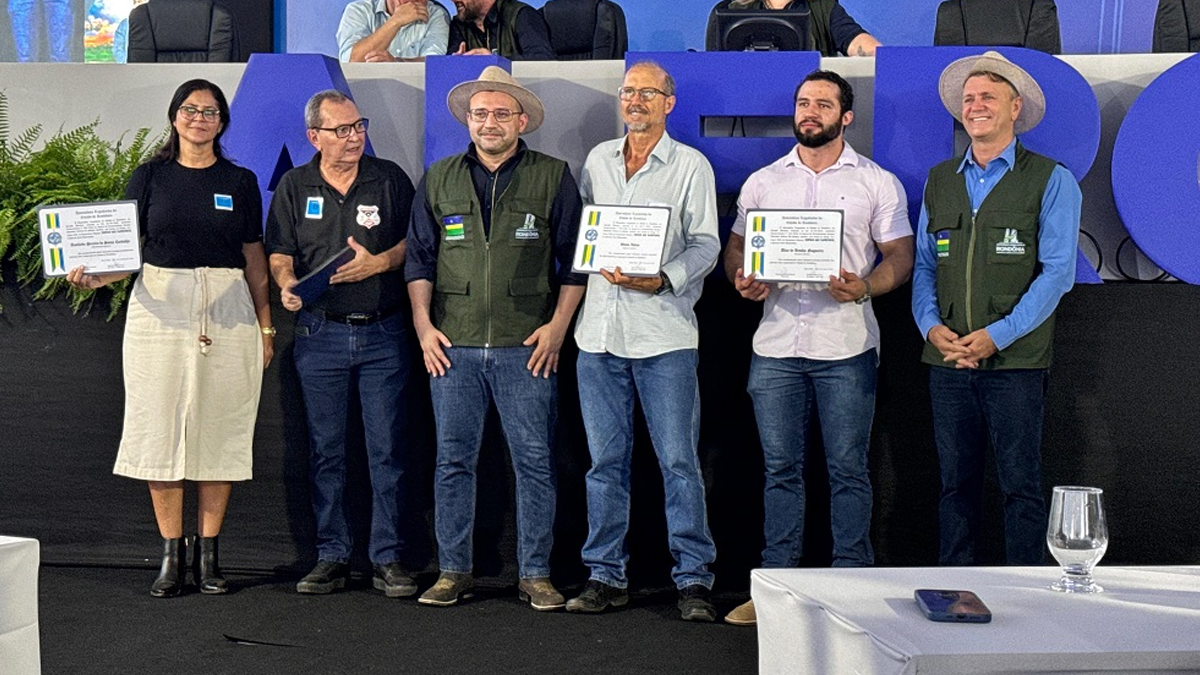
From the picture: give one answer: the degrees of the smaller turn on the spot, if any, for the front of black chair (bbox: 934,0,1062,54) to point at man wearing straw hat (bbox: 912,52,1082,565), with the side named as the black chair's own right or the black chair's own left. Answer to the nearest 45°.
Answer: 0° — it already faces them

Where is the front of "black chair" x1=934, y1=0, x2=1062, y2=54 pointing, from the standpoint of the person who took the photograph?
facing the viewer

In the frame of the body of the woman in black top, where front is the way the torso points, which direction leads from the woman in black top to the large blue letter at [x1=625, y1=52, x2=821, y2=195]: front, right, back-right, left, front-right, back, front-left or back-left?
left

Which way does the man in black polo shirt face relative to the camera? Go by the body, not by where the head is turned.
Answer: toward the camera

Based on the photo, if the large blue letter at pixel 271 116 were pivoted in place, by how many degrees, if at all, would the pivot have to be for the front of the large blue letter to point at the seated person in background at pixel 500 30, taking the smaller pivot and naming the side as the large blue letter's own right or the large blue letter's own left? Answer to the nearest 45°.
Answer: approximately 135° to the large blue letter's own left

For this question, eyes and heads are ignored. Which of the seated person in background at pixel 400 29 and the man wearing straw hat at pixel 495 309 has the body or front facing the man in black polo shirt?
the seated person in background

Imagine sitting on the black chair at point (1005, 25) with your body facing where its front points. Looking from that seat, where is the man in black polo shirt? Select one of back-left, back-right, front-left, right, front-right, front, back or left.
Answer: front-right

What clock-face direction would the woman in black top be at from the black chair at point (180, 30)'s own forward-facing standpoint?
The woman in black top is roughly at 12 o'clock from the black chair.

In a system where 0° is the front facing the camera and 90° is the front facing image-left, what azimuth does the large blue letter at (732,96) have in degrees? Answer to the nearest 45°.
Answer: approximately 0°

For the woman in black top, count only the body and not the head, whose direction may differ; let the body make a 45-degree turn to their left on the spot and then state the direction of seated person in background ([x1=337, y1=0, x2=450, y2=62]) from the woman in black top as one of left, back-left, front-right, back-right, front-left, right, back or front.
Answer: left

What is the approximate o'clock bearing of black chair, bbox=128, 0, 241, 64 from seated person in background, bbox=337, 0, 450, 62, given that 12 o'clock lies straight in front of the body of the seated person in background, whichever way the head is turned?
The black chair is roughly at 4 o'clock from the seated person in background.

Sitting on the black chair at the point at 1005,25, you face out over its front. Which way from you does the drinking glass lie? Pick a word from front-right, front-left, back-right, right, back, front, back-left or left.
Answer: front

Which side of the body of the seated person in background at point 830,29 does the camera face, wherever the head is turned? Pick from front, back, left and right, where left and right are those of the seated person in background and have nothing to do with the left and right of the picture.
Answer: front

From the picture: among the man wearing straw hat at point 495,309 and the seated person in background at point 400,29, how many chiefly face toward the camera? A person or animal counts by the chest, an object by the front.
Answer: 2

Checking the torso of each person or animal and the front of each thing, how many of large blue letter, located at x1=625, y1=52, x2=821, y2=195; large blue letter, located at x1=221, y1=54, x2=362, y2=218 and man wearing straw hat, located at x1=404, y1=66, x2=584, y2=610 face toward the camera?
3
